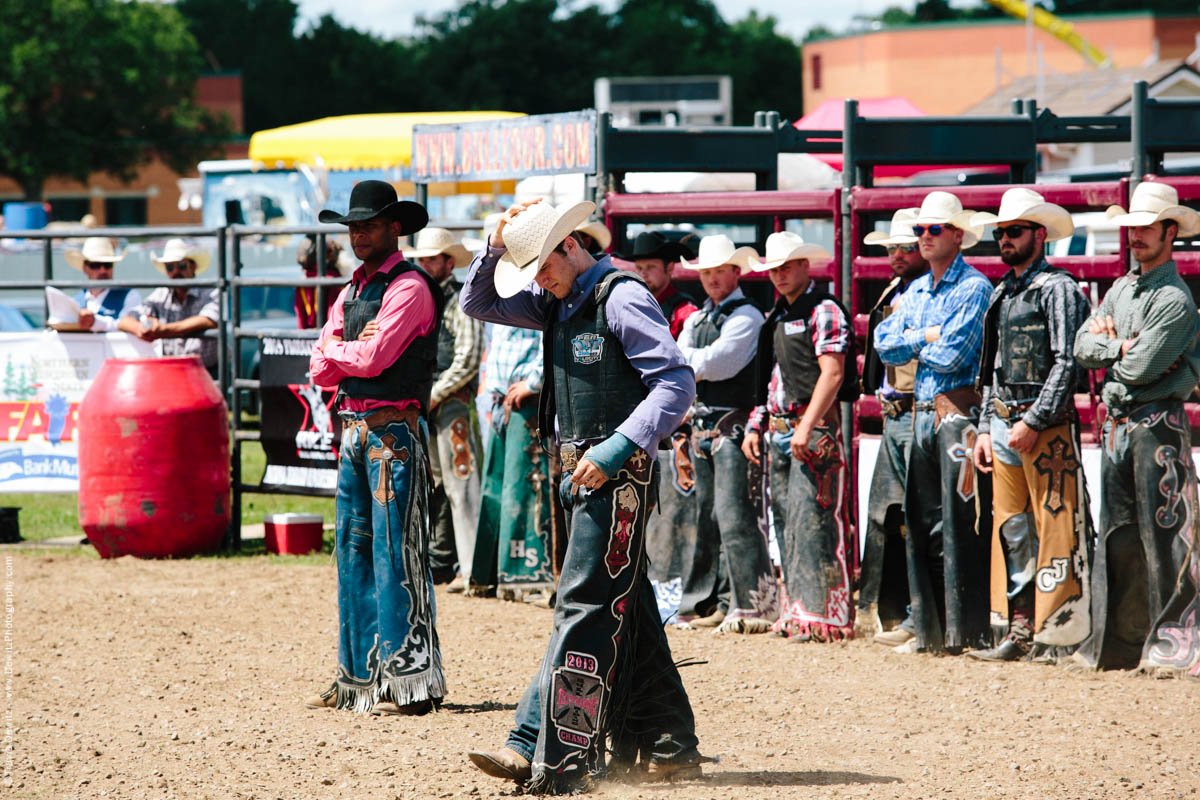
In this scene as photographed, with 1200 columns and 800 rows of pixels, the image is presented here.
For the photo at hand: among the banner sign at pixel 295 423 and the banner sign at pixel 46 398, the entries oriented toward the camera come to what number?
2

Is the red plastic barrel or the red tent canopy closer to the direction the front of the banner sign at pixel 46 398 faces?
the red plastic barrel

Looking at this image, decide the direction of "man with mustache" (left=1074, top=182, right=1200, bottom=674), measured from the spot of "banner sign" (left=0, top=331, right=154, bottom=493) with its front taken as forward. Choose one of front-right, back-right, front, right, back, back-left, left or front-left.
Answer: front-left

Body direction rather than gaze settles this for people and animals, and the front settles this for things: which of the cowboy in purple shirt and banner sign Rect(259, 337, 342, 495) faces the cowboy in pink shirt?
the banner sign

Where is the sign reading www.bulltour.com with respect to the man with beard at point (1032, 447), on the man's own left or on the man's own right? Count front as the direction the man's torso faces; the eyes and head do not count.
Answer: on the man's own right

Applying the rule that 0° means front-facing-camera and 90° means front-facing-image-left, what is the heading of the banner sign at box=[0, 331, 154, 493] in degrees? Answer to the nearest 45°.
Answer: approximately 0°
